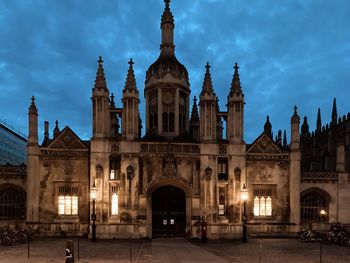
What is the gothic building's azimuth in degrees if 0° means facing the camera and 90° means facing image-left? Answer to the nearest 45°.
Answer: approximately 0°
